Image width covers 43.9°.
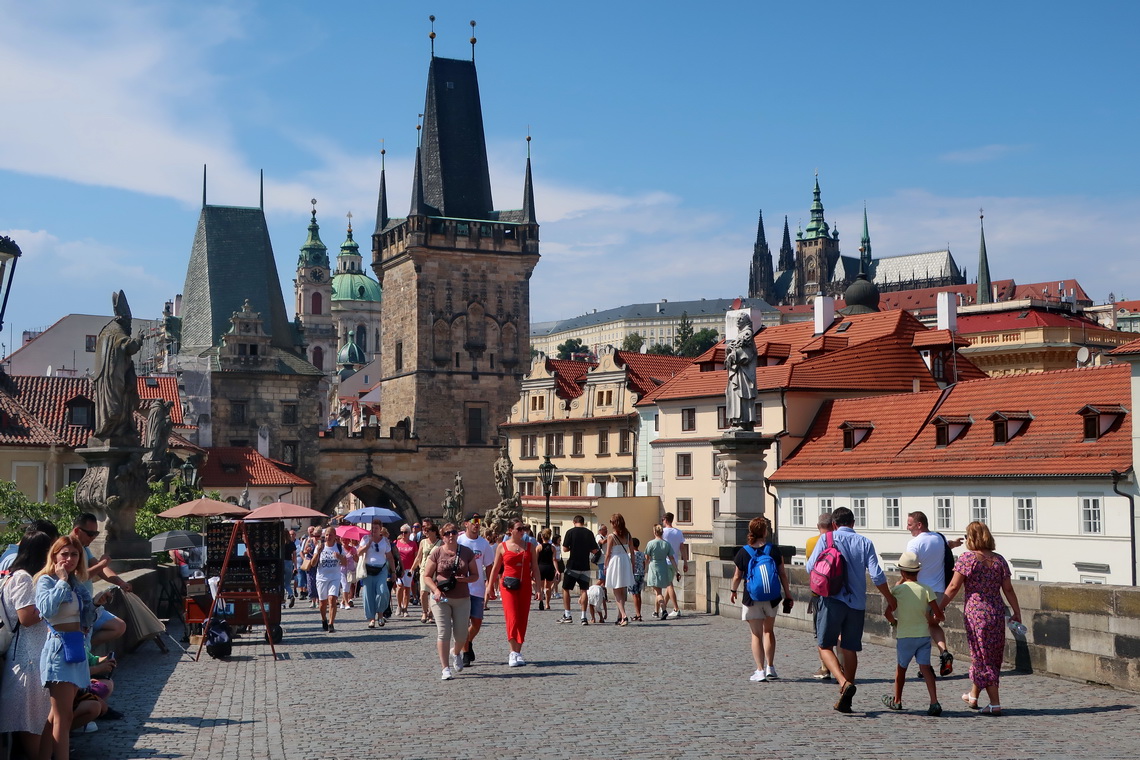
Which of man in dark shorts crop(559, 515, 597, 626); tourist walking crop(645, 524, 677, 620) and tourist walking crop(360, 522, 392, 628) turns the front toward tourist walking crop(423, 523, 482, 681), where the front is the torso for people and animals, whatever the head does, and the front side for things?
tourist walking crop(360, 522, 392, 628)

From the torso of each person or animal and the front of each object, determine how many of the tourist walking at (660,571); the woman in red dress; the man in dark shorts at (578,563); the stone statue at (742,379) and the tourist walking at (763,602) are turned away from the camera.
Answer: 3

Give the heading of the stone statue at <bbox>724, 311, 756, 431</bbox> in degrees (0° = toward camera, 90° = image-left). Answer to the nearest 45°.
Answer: approximately 45°

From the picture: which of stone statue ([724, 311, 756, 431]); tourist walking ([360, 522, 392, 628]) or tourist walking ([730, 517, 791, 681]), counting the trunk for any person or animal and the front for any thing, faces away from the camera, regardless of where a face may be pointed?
tourist walking ([730, 517, 791, 681])

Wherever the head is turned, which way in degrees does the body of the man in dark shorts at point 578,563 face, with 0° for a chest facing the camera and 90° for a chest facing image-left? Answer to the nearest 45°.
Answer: approximately 180°

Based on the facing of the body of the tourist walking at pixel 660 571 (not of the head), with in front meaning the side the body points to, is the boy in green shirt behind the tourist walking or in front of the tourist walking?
behind

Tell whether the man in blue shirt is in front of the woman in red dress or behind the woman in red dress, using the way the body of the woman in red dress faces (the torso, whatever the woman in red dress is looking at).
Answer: in front

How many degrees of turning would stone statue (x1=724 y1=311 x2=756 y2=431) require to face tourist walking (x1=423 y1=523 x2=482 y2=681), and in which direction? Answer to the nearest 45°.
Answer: approximately 45° to its left

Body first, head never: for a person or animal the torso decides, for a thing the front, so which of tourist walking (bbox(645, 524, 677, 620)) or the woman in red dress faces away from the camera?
the tourist walking

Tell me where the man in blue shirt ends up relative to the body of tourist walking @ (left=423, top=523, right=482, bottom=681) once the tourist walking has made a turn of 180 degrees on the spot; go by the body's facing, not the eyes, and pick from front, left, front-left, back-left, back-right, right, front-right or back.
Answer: back-right

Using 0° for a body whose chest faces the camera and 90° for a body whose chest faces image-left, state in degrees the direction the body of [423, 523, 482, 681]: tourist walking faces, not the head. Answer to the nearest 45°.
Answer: approximately 0°

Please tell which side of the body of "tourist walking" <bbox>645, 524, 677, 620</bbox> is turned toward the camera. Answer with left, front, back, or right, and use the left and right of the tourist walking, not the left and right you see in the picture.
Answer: back

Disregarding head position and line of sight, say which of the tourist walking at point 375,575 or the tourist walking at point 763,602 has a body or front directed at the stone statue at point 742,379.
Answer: the tourist walking at point 763,602

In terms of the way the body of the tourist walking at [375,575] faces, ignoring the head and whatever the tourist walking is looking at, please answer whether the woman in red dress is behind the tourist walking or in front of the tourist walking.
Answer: in front

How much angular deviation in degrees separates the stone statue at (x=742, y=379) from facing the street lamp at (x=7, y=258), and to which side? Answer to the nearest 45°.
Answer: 0° — it already faces it

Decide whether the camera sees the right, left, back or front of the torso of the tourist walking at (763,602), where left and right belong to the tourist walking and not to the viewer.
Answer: back
